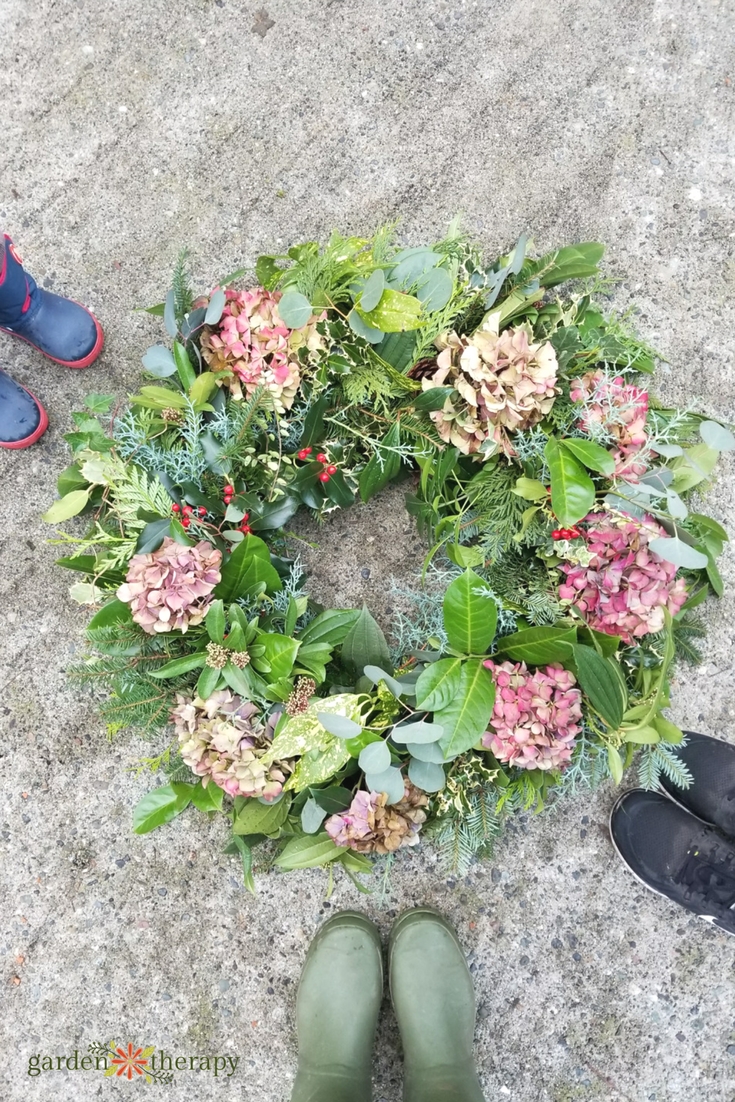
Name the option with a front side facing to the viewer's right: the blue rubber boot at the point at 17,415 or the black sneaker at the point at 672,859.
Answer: the blue rubber boot

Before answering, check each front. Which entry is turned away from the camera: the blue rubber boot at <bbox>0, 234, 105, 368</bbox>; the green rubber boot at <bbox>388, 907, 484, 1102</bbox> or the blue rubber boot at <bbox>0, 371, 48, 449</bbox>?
the green rubber boot

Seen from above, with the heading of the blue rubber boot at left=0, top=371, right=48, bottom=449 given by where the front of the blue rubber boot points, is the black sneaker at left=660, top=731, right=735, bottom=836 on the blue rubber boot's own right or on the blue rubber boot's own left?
on the blue rubber boot's own right

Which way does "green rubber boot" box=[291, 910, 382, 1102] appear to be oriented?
away from the camera

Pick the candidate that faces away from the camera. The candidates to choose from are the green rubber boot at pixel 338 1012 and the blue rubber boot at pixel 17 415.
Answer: the green rubber boot

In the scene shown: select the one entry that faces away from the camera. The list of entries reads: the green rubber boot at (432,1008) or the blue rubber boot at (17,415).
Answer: the green rubber boot

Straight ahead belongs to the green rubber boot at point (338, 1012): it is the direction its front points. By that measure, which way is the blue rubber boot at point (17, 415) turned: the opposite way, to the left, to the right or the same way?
to the right

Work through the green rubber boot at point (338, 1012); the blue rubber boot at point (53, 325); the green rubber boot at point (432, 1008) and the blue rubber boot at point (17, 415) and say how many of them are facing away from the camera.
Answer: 2

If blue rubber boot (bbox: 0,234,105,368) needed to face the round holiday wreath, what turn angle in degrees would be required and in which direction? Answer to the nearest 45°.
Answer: approximately 45° to its right

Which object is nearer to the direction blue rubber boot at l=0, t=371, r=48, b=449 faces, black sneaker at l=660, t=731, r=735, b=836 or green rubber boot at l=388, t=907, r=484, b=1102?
the black sneaker

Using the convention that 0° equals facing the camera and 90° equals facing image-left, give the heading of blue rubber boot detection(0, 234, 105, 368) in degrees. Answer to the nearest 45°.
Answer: approximately 315°

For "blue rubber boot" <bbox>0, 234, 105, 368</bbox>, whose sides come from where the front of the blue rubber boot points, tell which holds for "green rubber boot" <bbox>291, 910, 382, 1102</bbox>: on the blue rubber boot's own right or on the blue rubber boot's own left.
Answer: on the blue rubber boot's own right

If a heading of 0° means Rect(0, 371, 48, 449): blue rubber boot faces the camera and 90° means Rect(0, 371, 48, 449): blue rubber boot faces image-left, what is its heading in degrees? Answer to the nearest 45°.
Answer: approximately 270°

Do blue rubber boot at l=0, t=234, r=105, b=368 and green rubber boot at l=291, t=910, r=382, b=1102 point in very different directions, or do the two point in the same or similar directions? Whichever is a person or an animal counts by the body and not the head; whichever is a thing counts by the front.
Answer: very different directions

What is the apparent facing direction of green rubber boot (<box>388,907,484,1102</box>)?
away from the camera
